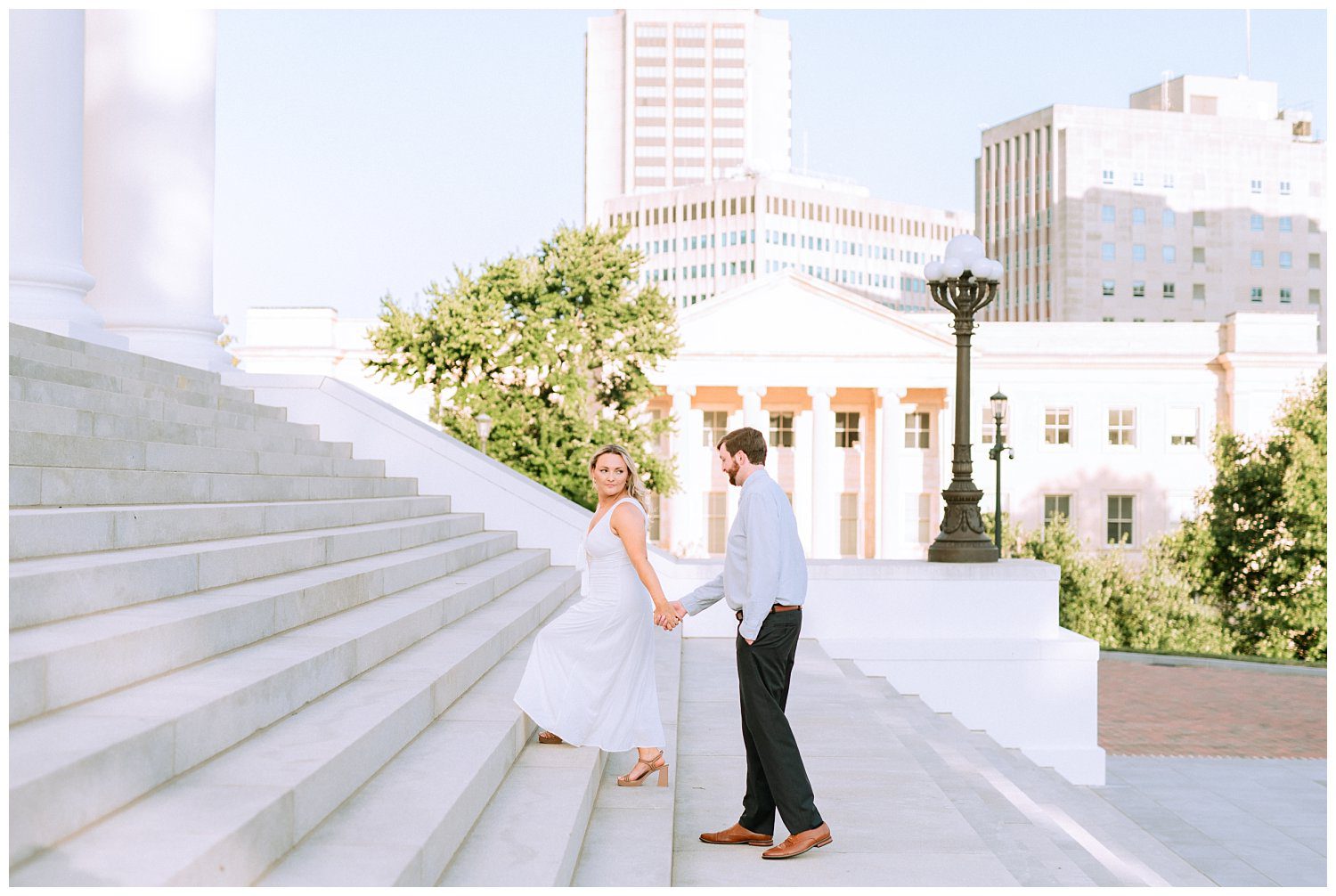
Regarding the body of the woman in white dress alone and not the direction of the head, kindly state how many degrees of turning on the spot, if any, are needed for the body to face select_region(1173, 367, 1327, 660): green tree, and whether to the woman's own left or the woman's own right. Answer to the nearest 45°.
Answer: approximately 135° to the woman's own right

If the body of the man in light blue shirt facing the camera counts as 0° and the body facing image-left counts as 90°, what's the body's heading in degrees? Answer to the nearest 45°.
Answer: approximately 90°

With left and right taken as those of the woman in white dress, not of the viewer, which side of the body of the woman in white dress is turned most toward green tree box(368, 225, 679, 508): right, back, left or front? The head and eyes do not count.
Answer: right

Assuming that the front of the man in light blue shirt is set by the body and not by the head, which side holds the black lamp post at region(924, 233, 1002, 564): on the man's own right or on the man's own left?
on the man's own right

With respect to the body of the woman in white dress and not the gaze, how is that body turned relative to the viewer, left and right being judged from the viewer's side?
facing to the left of the viewer

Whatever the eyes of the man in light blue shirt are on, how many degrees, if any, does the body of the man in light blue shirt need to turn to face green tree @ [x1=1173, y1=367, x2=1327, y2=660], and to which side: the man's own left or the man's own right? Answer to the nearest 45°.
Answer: approximately 135° to the man's own right

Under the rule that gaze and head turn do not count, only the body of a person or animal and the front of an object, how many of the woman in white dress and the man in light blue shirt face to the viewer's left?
2

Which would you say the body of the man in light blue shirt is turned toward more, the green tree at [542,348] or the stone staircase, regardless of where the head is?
the stone staircase

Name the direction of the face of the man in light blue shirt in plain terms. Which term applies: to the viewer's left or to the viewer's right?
to the viewer's left
